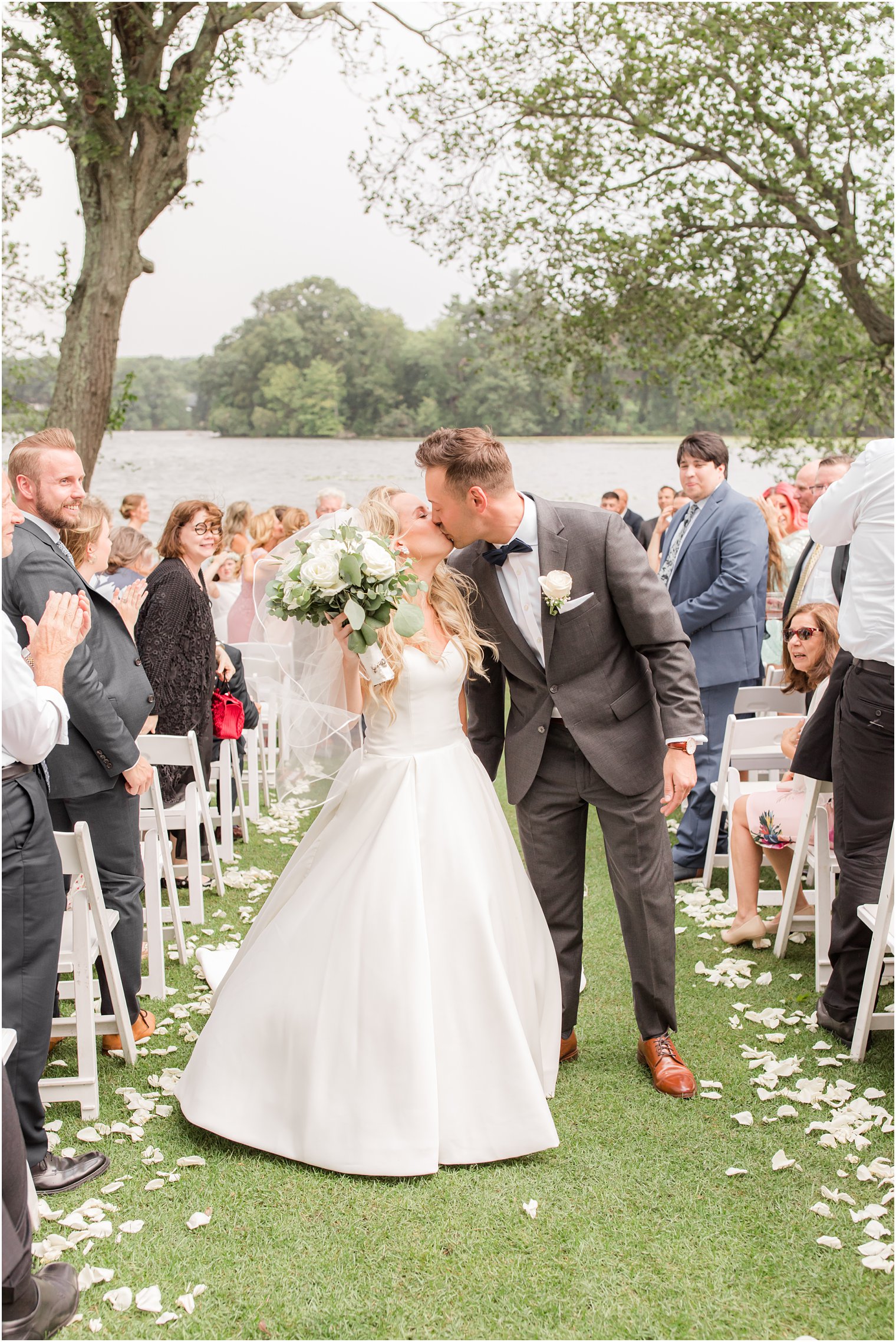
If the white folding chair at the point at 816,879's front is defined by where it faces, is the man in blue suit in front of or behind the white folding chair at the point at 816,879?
in front

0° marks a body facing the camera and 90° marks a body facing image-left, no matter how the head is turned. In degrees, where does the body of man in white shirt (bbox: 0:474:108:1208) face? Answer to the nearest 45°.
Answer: approximately 270°

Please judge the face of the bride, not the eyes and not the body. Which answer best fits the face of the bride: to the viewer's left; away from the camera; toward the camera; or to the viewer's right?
to the viewer's right

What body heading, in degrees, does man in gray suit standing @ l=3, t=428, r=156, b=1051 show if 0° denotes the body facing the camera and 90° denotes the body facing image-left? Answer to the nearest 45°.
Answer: approximately 315°

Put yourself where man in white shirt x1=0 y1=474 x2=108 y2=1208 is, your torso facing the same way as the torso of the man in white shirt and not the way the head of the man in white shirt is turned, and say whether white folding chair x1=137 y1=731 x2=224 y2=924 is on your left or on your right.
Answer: on your left

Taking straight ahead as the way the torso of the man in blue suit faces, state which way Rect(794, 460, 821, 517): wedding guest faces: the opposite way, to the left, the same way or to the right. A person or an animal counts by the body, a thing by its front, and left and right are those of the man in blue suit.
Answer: the same way

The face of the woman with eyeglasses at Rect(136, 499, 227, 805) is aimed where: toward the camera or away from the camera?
toward the camera

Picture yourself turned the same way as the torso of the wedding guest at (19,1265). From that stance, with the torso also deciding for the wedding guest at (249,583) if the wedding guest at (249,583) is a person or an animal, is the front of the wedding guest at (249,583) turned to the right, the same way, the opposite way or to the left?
the same way

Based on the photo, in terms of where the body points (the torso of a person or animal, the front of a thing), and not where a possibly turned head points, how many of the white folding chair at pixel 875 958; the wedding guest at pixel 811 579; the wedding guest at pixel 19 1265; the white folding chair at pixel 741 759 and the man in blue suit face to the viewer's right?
1

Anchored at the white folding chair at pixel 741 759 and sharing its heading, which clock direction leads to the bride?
The bride is roughly at 8 o'clock from the white folding chair.

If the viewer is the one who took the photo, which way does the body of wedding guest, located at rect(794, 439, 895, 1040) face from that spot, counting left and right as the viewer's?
facing away from the viewer and to the left of the viewer

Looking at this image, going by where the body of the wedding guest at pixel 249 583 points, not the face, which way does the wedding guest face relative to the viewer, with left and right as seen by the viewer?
facing to the right of the viewer

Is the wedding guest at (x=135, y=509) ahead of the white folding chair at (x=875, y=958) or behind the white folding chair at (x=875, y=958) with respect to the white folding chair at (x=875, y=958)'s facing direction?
ahead

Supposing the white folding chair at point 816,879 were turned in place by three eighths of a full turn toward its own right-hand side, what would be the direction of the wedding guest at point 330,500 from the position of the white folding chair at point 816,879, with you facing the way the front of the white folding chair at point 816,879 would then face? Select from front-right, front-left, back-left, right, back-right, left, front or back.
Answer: back-left

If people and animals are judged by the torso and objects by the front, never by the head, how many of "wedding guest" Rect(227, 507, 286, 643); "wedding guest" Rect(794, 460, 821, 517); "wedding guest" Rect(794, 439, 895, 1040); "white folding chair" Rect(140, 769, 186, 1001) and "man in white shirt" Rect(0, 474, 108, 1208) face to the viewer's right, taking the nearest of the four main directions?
2

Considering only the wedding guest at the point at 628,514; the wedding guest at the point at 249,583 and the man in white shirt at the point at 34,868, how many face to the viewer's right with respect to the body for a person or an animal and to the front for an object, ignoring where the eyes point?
2

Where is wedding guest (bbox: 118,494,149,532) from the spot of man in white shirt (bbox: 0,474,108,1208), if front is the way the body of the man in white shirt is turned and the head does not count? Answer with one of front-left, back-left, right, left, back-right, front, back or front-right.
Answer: left

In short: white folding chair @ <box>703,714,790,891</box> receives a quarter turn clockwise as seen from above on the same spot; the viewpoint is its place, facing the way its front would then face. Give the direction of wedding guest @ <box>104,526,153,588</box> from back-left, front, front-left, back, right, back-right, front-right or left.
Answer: back-left
